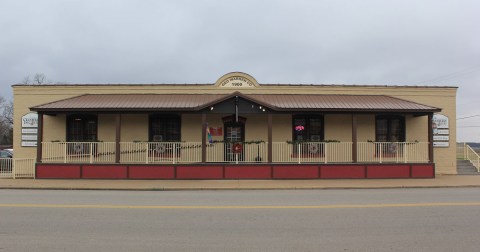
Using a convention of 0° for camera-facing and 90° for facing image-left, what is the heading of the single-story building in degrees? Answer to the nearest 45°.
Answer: approximately 0°

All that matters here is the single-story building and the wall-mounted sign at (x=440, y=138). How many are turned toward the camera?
2

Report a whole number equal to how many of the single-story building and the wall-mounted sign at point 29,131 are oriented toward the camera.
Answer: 2

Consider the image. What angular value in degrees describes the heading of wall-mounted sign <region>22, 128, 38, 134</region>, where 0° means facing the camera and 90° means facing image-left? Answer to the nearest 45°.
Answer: approximately 0°

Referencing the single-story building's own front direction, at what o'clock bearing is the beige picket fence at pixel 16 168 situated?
The beige picket fence is roughly at 3 o'clock from the single-story building.

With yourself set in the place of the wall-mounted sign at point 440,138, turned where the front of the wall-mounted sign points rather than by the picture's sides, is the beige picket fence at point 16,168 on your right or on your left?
on your right

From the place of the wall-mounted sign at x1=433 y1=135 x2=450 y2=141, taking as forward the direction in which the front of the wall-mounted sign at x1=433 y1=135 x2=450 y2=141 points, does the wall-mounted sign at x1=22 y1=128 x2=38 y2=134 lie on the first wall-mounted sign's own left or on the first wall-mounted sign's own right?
on the first wall-mounted sign's own right
